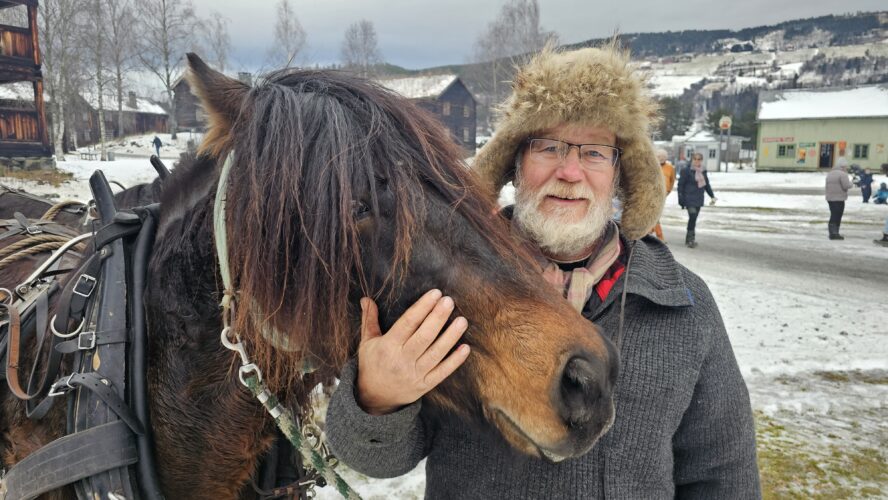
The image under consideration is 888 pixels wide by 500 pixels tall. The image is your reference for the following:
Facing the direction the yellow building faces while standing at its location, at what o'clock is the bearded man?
The bearded man is roughly at 12 o'clock from the yellow building.

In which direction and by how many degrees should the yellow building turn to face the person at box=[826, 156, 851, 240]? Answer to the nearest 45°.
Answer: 0° — it already faces them

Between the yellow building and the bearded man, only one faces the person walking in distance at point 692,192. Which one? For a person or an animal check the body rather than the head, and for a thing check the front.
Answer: the yellow building

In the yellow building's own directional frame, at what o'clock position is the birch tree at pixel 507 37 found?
The birch tree is roughly at 2 o'clock from the yellow building.

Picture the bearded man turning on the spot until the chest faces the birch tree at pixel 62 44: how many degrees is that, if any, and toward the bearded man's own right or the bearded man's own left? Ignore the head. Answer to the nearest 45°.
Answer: approximately 135° to the bearded man's own right

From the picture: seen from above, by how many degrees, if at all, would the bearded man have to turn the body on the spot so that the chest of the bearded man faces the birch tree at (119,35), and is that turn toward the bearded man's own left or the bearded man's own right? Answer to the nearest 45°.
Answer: approximately 135° to the bearded man's own right

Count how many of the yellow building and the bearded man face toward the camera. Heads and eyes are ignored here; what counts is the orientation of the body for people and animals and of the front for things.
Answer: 2

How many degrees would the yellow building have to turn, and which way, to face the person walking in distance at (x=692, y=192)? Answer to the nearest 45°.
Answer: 0° — it already faces them

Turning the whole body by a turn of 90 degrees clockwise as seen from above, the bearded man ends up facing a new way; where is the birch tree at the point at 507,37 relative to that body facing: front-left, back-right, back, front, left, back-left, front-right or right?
right

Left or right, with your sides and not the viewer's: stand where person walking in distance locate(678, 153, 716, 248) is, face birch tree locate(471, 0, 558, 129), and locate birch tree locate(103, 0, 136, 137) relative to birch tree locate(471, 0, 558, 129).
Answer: left
